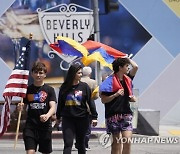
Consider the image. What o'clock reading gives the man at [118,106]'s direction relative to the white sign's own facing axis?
The man is roughly at 12 o'clock from the white sign.

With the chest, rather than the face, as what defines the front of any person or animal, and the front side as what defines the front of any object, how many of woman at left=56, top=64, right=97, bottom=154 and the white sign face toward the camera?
2

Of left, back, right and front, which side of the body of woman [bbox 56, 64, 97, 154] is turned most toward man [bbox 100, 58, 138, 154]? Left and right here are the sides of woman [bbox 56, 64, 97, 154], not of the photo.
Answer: left

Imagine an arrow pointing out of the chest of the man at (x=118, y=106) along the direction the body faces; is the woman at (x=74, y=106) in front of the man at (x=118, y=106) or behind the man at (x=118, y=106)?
behind

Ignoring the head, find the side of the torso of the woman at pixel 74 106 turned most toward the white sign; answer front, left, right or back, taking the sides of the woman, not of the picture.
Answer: back

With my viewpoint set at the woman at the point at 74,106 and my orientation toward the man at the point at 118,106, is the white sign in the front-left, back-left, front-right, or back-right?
back-left

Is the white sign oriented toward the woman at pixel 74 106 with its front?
yes

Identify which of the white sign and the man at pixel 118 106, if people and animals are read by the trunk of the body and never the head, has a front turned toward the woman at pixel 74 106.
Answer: the white sign

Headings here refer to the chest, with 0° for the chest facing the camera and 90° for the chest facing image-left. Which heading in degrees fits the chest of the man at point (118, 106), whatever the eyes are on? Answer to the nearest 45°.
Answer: approximately 315°

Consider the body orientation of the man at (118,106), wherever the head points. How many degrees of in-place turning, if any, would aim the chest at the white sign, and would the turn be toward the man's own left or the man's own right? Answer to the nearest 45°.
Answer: approximately 135° to the man's own left
